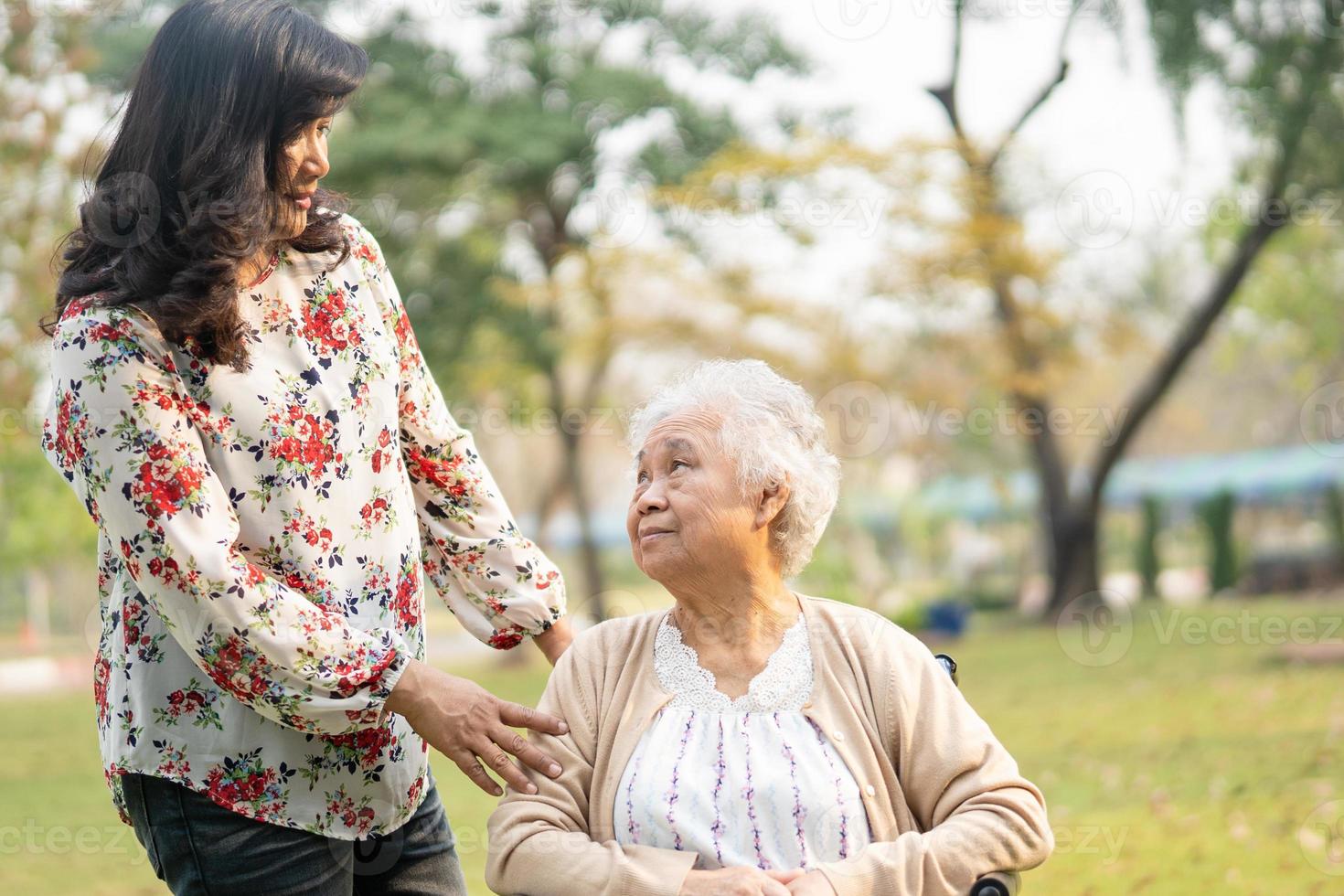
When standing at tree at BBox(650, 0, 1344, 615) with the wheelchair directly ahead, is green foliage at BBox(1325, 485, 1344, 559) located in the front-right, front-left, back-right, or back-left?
back-left

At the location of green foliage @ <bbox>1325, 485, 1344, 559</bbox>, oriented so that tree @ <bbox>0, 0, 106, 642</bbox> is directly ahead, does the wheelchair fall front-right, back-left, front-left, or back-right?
front-left

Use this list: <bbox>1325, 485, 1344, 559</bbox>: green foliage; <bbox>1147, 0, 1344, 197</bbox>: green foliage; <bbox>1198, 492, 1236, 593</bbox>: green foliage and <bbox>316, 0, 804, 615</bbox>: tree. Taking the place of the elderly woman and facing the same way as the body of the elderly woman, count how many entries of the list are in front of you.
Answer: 0

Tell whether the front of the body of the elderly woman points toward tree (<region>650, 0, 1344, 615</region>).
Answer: no

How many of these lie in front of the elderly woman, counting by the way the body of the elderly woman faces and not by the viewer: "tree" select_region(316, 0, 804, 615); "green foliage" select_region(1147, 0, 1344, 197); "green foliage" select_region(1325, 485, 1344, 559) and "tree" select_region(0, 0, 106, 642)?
0

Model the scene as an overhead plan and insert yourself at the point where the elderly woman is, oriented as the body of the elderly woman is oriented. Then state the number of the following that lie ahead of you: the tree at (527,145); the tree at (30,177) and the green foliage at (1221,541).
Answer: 0

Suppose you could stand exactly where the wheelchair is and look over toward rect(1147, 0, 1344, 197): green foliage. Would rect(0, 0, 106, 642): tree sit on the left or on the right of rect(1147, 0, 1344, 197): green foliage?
left

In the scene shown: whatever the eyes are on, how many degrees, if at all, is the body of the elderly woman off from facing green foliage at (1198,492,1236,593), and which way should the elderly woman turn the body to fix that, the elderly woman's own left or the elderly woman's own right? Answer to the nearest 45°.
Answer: approximately 180°

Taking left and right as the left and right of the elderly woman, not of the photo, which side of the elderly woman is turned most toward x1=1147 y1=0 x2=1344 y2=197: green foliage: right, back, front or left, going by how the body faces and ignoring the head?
back

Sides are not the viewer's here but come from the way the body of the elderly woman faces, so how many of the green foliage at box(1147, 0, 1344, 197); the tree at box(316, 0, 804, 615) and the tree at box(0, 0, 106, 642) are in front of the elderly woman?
0

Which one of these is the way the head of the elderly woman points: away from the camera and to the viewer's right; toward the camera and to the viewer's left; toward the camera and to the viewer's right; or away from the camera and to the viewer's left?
toward the camera and to the viewer's left

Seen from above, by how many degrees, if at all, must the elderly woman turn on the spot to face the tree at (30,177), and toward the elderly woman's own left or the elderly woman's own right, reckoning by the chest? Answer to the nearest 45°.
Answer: approximately 135° to the elderly woman's own right

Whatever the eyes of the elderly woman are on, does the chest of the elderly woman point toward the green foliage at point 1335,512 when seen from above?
no

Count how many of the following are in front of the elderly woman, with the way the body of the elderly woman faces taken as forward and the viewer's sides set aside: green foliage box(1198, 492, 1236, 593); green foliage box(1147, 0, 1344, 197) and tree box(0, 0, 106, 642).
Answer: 0

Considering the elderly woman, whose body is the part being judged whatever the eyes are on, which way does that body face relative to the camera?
toward the camera

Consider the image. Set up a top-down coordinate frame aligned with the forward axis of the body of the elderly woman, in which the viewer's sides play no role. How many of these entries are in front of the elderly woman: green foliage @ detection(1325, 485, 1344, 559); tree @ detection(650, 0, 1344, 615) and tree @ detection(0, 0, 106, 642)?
0

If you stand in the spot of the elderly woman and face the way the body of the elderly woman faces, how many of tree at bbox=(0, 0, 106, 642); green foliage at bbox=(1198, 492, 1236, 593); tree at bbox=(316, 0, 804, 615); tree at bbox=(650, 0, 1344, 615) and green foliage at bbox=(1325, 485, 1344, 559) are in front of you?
0

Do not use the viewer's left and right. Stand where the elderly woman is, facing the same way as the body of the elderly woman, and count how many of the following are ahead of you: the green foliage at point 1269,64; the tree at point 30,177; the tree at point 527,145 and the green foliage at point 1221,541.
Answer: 0

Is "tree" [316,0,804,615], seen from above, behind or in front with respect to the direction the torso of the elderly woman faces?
behind
